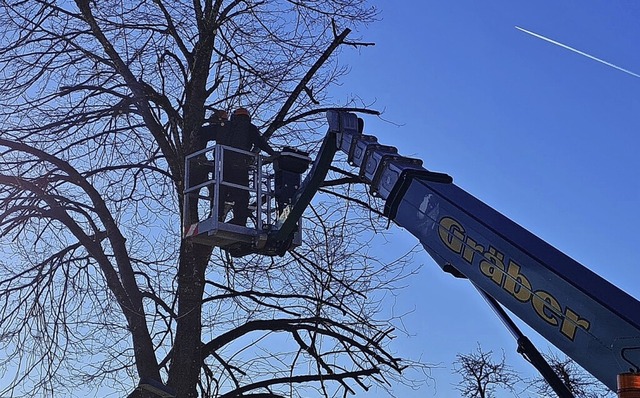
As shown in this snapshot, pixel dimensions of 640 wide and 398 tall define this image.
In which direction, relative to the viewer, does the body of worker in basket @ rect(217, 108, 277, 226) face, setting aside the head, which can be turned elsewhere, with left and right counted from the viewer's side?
facing away from the viewer and to the right of the viewer

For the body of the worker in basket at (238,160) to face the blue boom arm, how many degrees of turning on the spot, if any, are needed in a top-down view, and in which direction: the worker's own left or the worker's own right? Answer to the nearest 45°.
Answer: approximately 90° to the worker's own right
